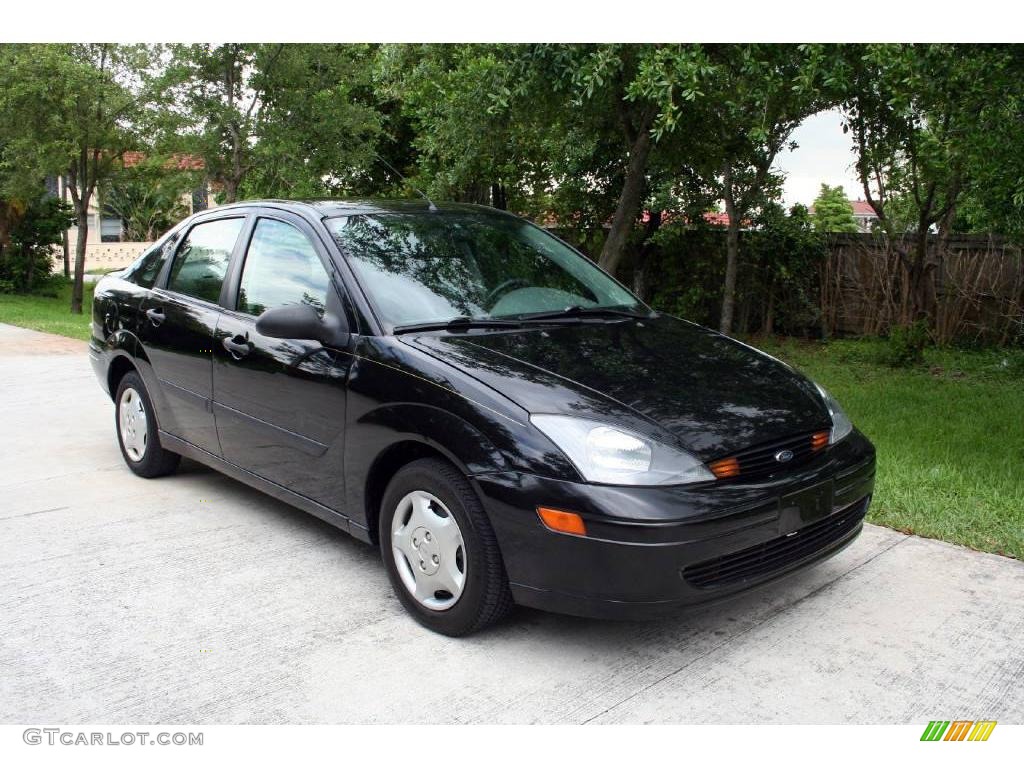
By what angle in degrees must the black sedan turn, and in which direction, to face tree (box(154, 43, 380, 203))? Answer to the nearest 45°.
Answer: approximately 135° to its left

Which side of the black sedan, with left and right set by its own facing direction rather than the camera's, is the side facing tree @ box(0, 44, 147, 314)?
back

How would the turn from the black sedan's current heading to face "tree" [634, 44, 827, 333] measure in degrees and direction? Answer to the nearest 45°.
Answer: approximately 135° to its left

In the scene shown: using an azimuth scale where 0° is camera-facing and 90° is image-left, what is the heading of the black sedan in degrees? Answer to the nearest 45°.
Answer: approximately 315°

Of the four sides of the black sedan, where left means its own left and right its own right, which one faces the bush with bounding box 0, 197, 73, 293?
back

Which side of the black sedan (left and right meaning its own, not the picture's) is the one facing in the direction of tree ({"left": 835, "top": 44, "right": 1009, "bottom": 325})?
left
